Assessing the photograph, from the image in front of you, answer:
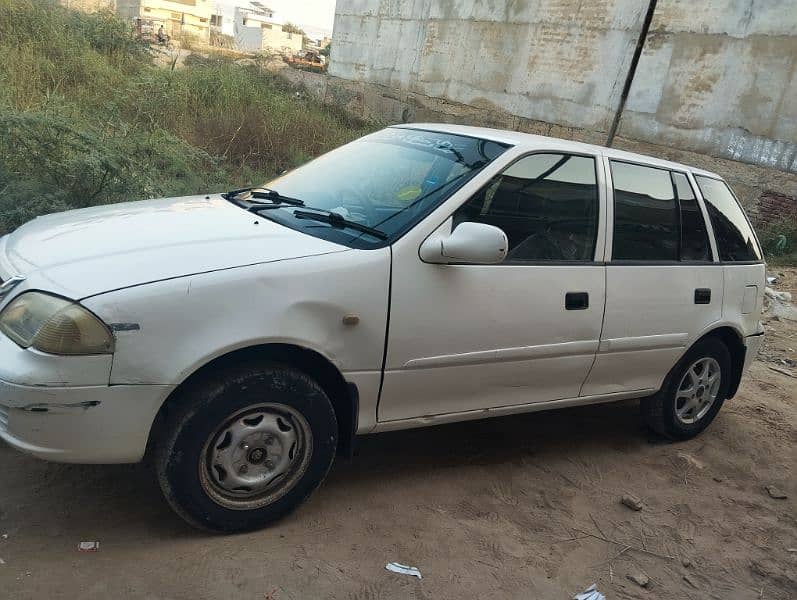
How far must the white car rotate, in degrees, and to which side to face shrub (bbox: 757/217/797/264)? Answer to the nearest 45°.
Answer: approximately 180°

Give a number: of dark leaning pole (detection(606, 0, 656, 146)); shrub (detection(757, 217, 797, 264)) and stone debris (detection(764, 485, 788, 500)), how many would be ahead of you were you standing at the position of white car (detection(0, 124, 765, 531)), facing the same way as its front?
0

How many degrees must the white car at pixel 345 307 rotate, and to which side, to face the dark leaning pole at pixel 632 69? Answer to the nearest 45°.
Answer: approximately 135° to its right

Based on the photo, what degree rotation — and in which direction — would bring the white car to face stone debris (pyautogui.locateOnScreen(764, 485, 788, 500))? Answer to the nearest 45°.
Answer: approximately 135° to its left

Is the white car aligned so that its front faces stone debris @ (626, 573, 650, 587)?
no

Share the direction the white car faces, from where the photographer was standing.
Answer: facing the viewer and to the left of the viewer

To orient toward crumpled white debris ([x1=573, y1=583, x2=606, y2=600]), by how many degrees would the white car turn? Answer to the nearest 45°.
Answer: approximately 135° to its left

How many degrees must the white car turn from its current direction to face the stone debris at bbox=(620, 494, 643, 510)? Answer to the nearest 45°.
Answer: approximately 135° to its left

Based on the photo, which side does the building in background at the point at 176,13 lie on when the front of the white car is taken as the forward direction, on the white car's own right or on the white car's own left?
on the white car's own right
